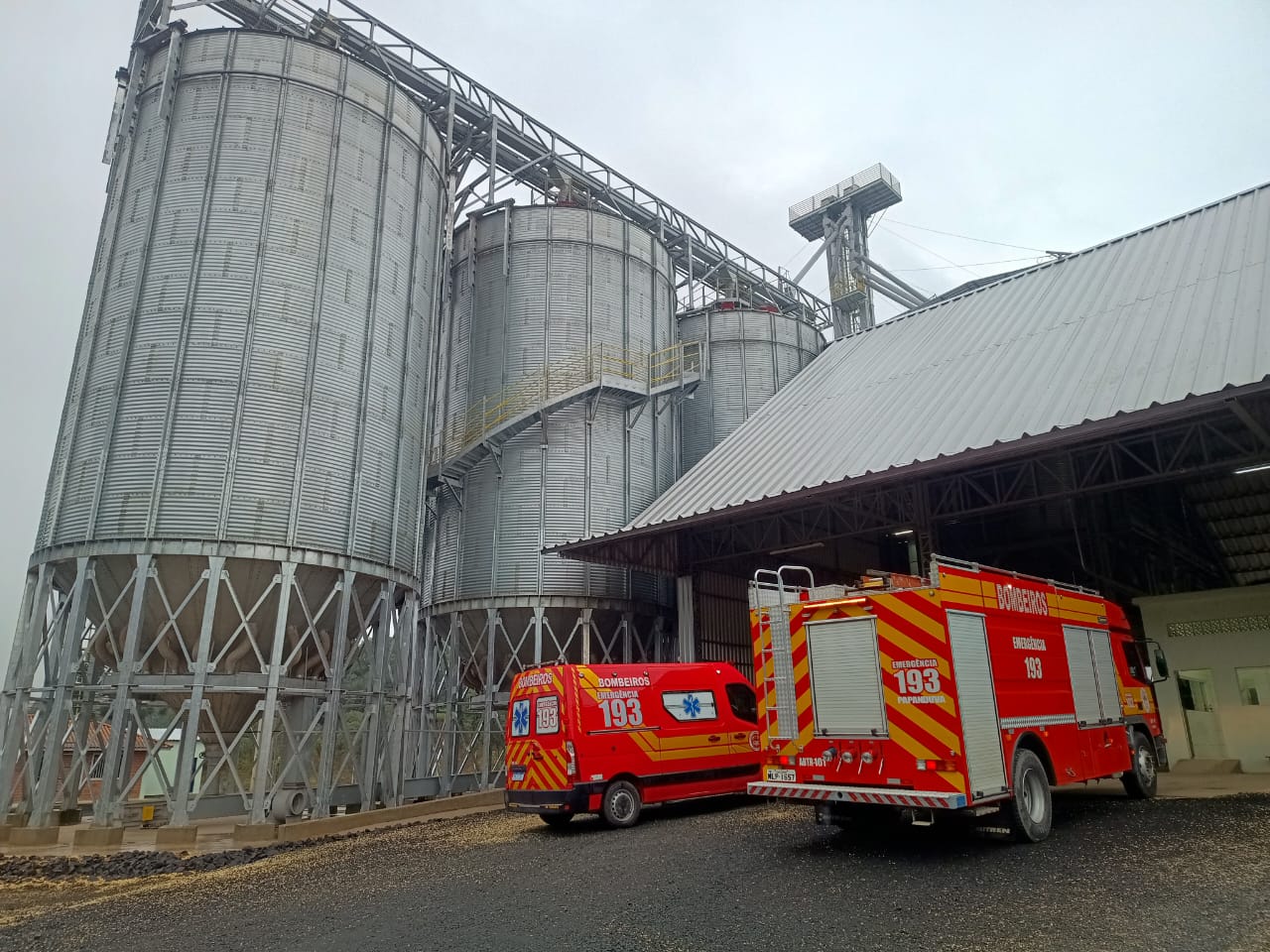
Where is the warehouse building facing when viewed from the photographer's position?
facing the viewer and to the left of the viewer

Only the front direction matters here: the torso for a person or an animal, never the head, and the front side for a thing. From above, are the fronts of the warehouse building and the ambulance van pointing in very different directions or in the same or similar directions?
very different directions

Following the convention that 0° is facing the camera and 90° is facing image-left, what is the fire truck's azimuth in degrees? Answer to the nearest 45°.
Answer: approximately 225°

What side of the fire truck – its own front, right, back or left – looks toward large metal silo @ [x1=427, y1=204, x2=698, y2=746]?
left

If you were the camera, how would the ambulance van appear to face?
facing away from the viewer and to the right of the viewer

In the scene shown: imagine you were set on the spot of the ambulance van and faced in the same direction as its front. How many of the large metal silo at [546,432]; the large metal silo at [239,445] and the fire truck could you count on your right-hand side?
1

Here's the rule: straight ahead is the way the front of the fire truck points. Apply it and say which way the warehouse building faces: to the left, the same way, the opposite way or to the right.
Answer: the opposite way

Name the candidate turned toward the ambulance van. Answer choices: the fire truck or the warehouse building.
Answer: the warehouse building

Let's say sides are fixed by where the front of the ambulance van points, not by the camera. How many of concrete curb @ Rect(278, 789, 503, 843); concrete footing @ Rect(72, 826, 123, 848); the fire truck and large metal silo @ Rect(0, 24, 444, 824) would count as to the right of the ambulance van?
1

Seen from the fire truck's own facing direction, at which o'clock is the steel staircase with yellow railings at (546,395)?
The steel staircase with yellow railings is roughly at 9 o'clock from the fire truck.

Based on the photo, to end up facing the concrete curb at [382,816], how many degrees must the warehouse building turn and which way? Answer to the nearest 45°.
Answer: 0° — it already faces it

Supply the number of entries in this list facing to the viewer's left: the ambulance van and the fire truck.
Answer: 0

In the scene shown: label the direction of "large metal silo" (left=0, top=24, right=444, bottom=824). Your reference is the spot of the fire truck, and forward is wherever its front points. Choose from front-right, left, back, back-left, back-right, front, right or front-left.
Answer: back-left

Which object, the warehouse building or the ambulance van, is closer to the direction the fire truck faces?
the warehouse building

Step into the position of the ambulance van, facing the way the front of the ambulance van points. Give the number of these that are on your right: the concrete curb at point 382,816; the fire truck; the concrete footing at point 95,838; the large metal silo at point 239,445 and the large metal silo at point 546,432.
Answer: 1
